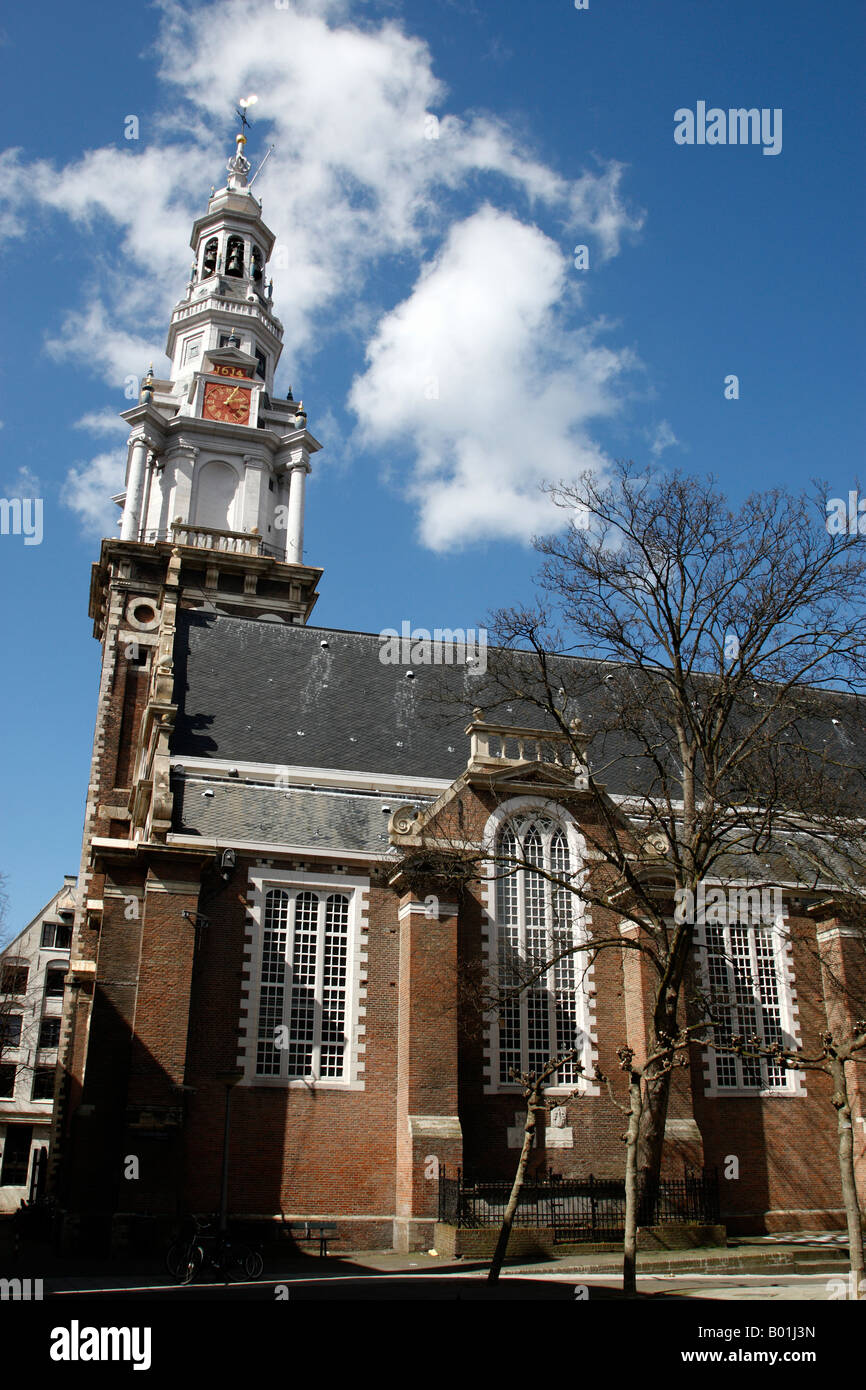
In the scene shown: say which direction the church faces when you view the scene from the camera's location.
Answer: facing to the left of the viewer

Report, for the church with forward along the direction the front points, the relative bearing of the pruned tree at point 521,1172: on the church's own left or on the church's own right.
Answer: on the church's own left

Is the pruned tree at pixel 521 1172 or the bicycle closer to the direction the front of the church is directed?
the bicycle

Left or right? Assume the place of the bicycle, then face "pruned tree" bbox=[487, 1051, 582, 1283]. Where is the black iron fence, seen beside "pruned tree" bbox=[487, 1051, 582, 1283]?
left
